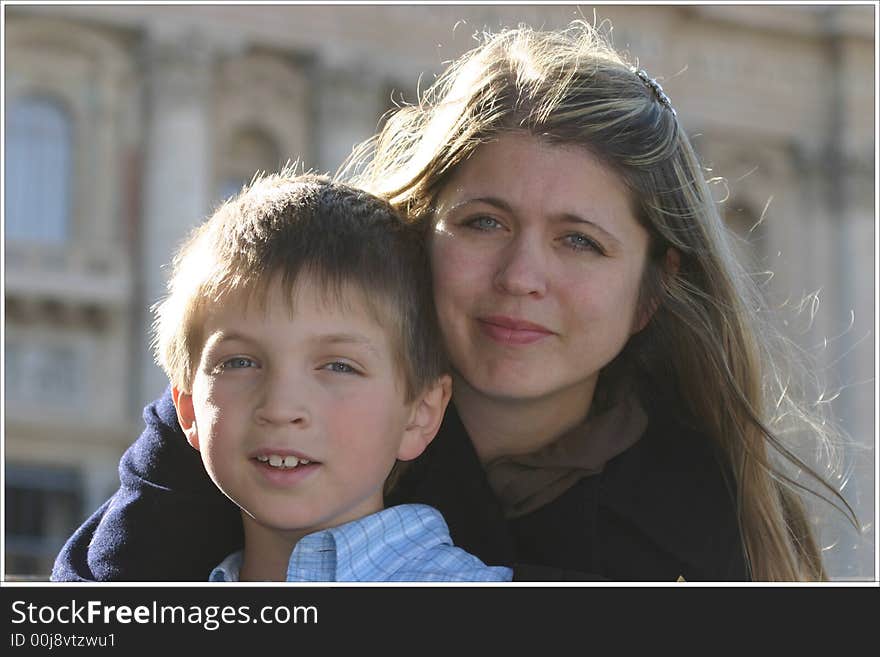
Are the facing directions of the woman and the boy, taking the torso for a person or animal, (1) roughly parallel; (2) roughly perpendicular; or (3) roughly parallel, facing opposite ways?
roughly parallel

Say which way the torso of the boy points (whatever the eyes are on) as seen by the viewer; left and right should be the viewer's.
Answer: facing the viewer and to the left of the viewer

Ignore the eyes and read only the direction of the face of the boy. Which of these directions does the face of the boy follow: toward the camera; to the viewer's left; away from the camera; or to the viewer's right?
toward the camera

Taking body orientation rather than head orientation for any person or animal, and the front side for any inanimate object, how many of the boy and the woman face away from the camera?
0

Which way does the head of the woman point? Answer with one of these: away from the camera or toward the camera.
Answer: toward the camera
